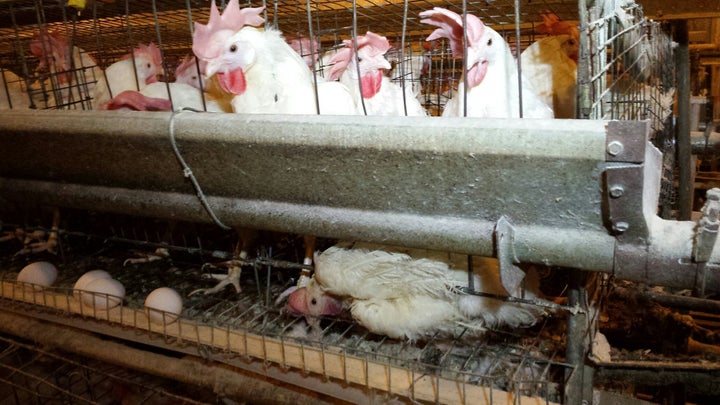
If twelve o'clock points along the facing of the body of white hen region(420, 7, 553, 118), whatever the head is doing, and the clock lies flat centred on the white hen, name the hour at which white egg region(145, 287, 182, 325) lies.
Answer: The white egg is roughly at 1 o'clock from the white hen.

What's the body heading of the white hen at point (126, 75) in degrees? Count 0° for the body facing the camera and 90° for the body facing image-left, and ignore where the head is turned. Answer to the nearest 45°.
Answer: approximately 270°

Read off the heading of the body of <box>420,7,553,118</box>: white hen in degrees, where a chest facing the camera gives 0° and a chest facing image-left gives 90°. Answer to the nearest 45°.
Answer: approximately 45°
